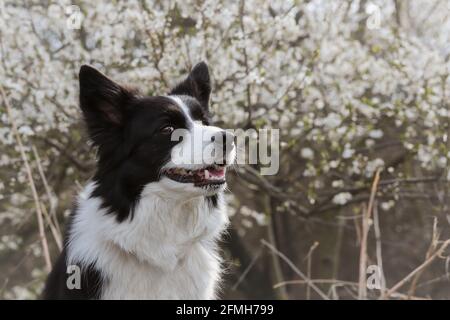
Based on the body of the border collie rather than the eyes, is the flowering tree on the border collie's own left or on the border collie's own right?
on the border collie's own left

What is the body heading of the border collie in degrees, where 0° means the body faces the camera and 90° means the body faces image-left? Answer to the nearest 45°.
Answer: approximately 315°
